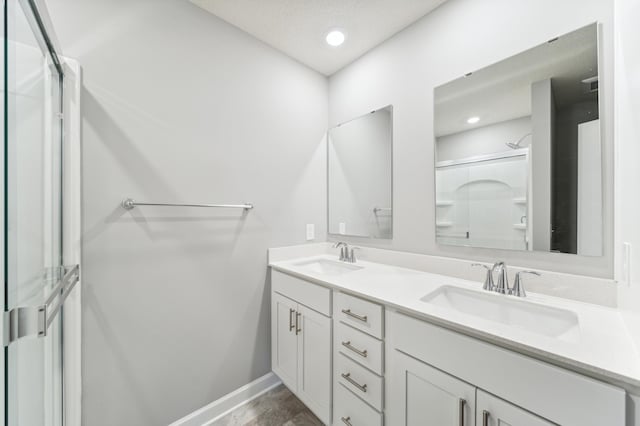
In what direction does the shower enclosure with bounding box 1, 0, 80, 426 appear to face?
to the viewer's right

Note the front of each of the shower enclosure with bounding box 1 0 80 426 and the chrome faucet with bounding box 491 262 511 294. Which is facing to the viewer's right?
the shower enclosure

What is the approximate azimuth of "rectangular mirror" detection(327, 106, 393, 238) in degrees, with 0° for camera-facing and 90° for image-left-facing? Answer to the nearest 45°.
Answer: approximately 45°

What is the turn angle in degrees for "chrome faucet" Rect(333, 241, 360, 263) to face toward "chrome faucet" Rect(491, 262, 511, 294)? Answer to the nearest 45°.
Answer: approximately 90° to its left
